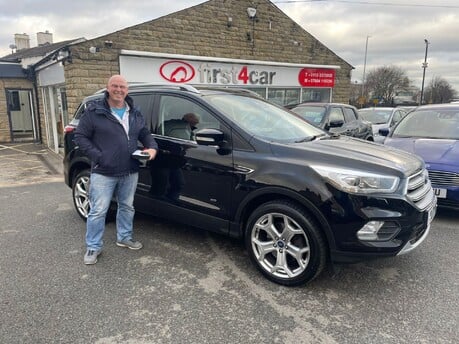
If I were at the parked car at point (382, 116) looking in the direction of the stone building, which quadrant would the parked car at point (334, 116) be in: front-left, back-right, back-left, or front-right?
front-left

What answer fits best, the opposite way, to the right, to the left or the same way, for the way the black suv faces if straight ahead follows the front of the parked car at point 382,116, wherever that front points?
to the left

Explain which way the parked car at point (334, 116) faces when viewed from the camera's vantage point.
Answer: facing the viewer and to the left of the viewer

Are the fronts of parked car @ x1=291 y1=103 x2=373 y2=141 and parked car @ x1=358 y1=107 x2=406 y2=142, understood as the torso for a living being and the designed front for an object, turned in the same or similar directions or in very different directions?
same or similar directions

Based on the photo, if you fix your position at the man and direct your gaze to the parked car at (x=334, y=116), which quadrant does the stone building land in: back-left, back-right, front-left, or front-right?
front-left

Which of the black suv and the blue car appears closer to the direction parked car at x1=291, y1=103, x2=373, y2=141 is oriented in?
the black suv

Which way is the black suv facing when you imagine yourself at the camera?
facing the viewer and to the right of the viewer

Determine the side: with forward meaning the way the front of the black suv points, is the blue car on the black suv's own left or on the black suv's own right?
on the black suv's own left

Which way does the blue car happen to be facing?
toward the camera

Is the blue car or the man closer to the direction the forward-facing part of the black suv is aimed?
the blue car

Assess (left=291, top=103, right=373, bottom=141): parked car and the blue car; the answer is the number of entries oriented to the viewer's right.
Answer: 0

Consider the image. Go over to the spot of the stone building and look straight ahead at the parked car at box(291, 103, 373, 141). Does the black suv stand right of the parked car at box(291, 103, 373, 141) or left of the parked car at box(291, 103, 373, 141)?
right

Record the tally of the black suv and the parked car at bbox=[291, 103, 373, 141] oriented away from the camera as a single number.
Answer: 0

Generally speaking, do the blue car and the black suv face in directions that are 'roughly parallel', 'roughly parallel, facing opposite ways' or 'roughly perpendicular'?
roughly perpendicular

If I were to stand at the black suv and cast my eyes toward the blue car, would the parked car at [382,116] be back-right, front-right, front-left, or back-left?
front-left
